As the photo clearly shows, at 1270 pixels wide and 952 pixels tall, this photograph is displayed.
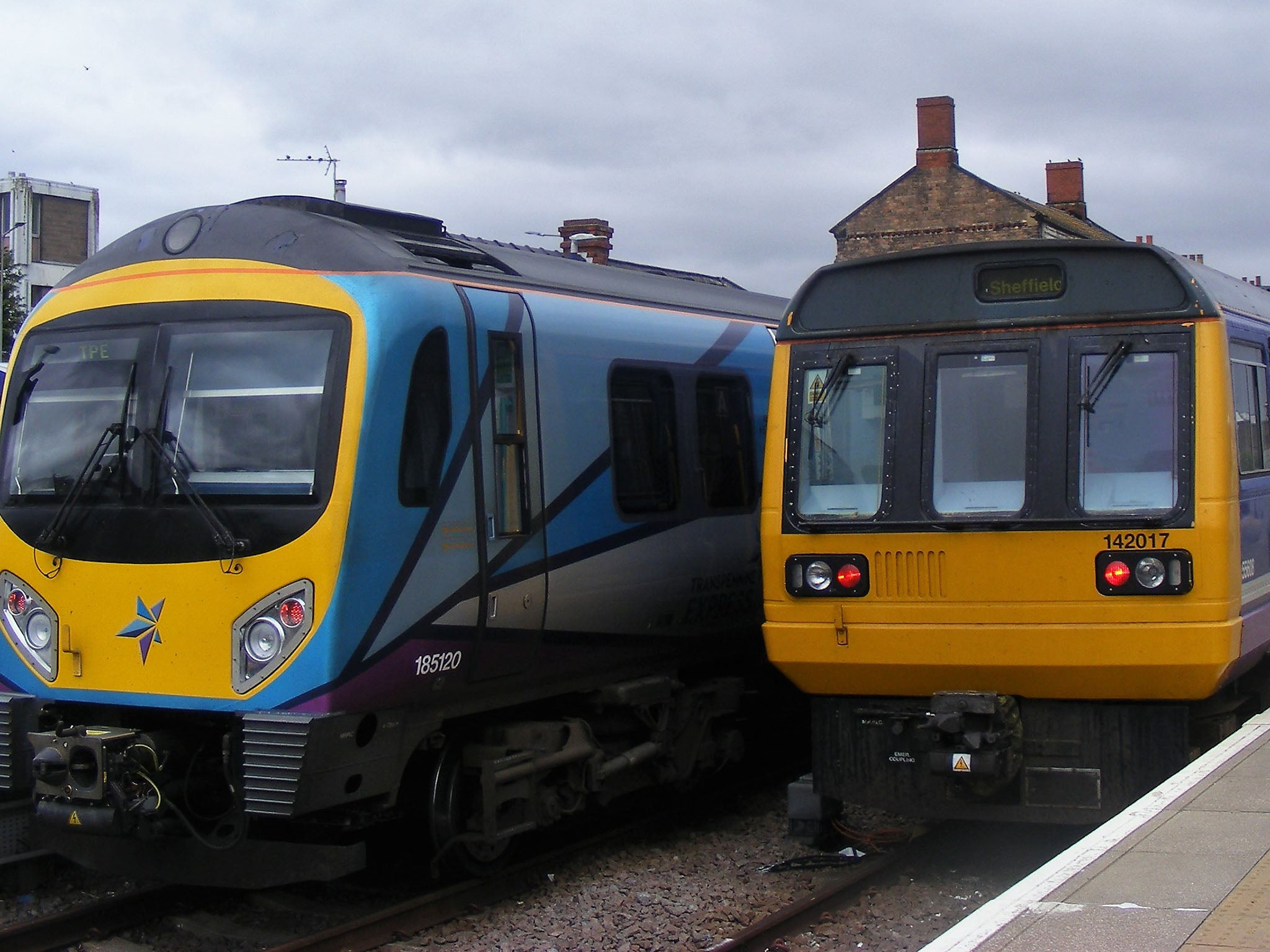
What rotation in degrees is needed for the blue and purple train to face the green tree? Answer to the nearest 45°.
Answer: approximately 135° to its right

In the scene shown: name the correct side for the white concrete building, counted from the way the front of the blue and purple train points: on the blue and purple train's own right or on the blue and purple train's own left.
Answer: on the blue and purple train's own right

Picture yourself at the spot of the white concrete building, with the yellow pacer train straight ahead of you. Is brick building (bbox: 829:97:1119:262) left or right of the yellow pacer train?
left

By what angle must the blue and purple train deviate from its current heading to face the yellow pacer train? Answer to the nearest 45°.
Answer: approximately 135° to its left

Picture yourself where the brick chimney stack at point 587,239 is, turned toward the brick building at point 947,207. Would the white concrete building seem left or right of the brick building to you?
left

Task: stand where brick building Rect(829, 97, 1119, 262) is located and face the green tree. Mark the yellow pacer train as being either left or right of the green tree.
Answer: left

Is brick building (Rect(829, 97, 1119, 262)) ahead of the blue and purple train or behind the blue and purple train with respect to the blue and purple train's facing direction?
behind
